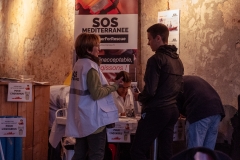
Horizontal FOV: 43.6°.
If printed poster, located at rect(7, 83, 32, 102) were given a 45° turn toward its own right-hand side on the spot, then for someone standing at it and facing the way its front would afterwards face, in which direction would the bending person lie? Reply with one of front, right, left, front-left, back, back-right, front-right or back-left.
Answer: left

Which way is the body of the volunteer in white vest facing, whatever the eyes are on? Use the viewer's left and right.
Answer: facing to the right of the viewer

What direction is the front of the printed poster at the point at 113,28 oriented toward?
toward the camera

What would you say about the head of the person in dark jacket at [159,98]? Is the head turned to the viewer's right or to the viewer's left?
to the viewer's left

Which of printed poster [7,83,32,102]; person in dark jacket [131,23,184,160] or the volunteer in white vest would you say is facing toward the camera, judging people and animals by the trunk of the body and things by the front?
the printed poster

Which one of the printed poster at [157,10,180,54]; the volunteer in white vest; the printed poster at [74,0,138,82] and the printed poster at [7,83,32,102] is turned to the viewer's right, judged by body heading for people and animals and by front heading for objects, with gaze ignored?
the volunteer in white vest

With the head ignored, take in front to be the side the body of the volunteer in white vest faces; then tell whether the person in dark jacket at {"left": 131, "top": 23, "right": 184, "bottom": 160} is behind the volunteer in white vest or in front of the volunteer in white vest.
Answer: in front

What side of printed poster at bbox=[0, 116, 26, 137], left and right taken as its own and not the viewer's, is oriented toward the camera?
front

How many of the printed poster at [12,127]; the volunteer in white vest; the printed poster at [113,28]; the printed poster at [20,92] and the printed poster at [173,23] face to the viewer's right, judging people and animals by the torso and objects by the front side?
1

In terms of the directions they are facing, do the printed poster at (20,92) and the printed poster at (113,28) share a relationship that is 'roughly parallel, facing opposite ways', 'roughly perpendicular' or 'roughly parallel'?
roughly parallel

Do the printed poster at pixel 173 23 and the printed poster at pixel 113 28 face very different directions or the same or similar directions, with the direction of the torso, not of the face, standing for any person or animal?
same or similar directions

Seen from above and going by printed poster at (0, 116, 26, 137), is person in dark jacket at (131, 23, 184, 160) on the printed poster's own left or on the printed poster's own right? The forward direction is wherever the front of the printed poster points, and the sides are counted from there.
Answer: on the printed poster's own left

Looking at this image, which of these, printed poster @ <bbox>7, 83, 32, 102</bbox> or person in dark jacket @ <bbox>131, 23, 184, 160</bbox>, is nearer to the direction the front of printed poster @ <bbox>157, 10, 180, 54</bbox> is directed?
the person in dark jacket

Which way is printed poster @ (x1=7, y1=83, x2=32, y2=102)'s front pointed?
toward the camera

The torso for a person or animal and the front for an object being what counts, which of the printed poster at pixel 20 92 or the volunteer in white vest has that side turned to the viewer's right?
the volunteer in white vest

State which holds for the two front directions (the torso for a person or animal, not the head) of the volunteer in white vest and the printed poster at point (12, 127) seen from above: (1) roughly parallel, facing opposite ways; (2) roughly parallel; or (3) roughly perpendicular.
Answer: roughly perpendicular
